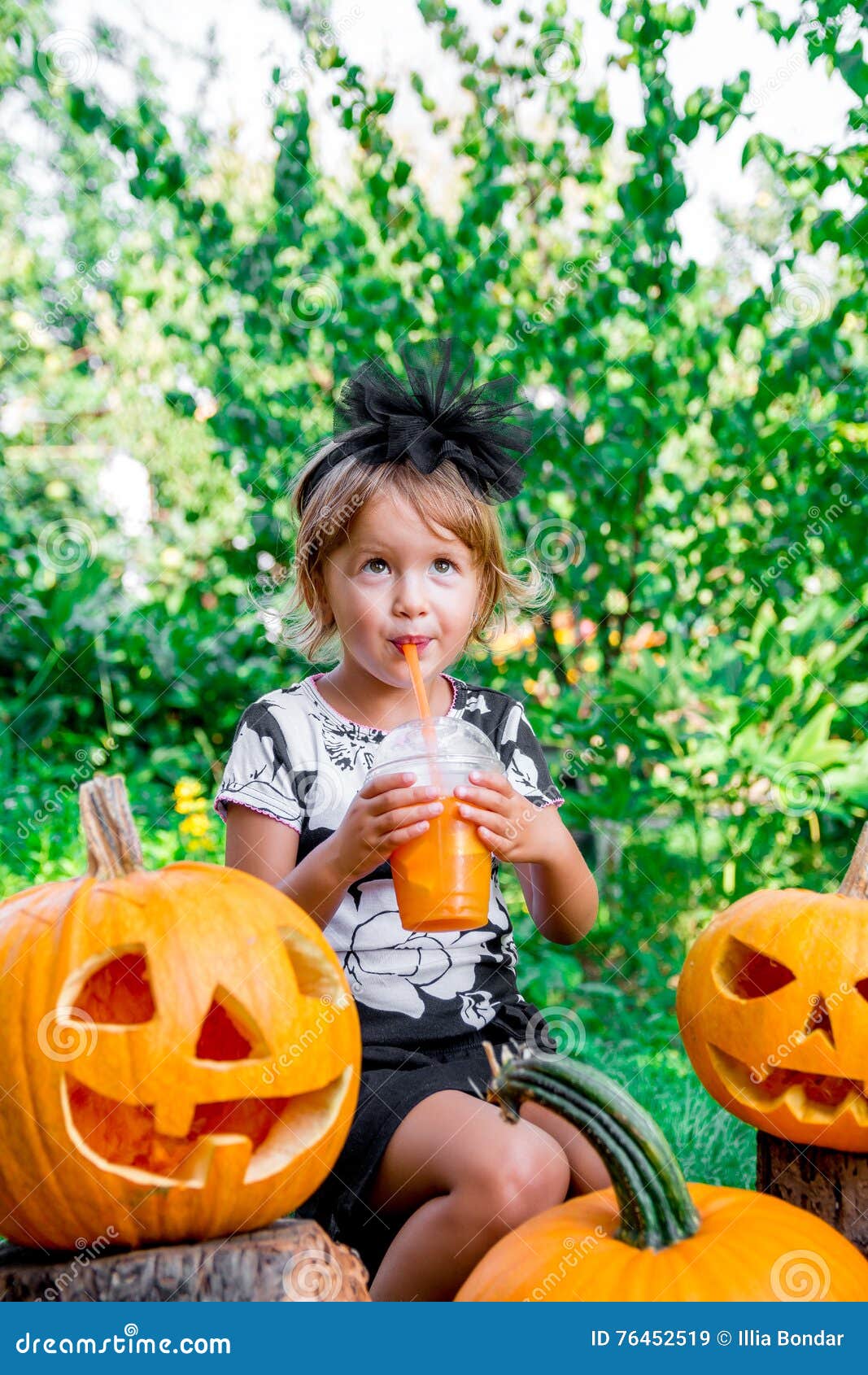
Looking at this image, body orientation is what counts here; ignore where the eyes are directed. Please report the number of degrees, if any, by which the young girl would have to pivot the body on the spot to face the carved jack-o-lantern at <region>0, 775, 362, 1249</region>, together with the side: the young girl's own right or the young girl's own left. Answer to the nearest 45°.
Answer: approximately 90° to the young girl's own right

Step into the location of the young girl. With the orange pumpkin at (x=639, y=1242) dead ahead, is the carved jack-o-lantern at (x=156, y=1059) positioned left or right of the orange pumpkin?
right

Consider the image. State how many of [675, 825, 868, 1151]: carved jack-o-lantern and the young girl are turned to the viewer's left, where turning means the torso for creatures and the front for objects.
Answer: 0

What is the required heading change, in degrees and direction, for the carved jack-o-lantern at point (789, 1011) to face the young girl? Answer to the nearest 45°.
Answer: approximately 90° to its right

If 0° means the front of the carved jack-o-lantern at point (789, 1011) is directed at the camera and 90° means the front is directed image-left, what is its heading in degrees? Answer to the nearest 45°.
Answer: approximately 0°

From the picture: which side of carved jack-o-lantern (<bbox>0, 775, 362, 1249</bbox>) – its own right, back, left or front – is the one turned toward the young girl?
left

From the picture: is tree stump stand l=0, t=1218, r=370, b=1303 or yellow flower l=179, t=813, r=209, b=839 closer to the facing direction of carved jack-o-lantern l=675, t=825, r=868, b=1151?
the tree stump stand

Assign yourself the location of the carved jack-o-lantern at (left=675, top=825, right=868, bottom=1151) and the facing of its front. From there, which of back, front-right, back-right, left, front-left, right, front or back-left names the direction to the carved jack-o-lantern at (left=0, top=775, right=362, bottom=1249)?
front-right

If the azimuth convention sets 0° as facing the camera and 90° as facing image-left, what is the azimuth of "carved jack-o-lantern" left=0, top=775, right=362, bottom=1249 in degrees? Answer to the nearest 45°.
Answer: approximately 315°

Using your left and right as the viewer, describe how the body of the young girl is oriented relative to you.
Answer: facing the viewer and to the right of the viewer
